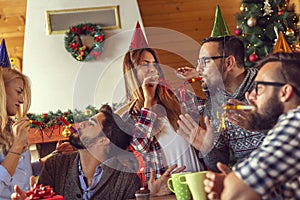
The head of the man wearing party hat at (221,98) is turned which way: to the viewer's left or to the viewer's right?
to the viewer's left

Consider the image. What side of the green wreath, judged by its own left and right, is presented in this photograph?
front

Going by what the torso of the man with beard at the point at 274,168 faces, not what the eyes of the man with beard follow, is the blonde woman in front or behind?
in front

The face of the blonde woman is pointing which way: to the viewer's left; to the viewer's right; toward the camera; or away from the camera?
to the viewer's right

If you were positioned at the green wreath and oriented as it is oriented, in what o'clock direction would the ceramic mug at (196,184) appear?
The ceramic mug is roughly at 12 o'clock from the green wreath.

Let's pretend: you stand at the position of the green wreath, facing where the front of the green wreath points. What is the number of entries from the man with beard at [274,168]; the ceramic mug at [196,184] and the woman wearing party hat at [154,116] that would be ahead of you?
3

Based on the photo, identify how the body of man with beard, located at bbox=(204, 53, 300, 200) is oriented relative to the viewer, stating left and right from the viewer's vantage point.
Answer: facing to the left of the viewer

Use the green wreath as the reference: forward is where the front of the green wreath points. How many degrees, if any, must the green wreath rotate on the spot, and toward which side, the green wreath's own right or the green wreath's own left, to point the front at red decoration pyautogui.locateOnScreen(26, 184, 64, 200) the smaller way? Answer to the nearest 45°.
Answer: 0° — it already faces it

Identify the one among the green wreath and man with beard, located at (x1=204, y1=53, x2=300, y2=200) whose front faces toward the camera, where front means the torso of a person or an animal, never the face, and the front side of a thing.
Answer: the green wreath

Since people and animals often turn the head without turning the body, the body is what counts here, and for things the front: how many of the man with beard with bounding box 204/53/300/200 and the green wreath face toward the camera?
1
